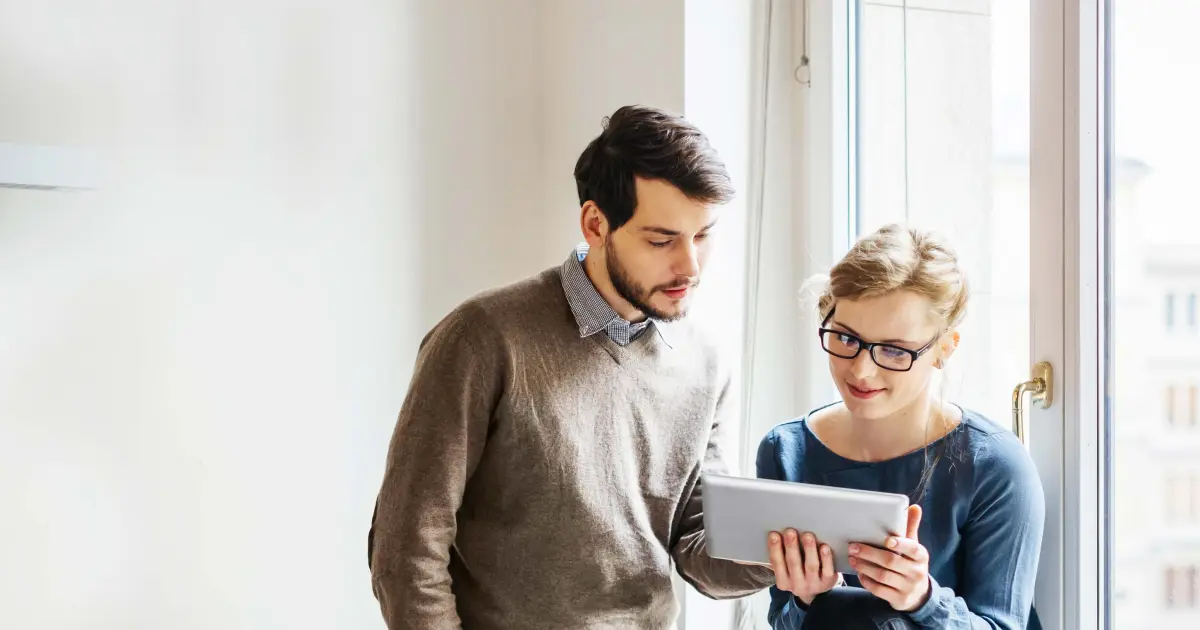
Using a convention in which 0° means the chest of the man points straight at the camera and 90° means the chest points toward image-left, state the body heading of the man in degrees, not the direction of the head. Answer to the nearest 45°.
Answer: approximately 315°

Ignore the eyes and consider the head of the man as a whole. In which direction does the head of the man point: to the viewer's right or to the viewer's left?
to the viewer's right
